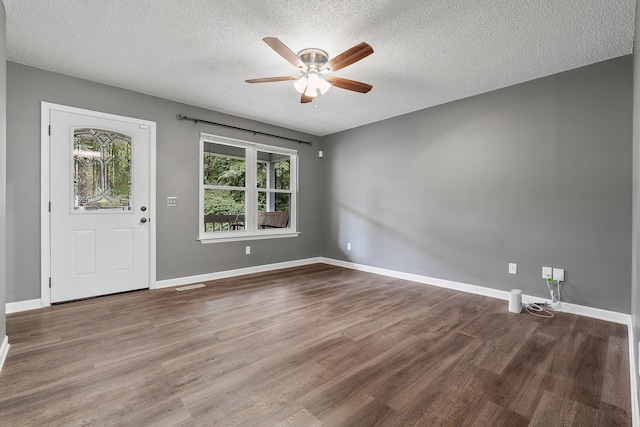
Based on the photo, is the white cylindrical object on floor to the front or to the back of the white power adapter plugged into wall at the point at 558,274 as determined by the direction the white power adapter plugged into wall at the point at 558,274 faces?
to the front

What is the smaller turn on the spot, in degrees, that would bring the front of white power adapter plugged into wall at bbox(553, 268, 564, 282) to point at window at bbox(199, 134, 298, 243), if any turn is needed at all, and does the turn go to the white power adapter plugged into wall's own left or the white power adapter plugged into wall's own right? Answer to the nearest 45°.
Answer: approximately 90° to the white power adapter plugged into wall's own right

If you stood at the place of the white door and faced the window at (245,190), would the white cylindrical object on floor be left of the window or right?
right

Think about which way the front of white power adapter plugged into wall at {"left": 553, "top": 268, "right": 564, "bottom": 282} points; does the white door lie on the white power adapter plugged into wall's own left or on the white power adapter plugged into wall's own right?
on the white power adapter plugged into wall's own right
